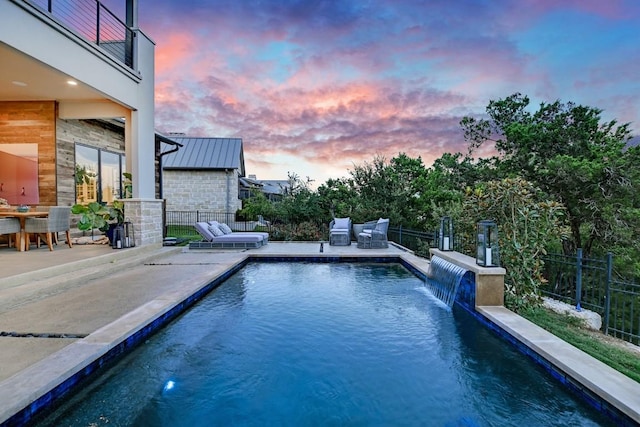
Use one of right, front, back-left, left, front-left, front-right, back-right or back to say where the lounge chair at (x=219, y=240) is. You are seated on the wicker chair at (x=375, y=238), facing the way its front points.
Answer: front-right

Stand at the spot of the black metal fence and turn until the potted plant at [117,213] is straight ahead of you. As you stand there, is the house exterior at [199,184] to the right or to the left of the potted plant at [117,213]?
right

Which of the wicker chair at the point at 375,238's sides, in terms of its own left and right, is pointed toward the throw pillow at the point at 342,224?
right

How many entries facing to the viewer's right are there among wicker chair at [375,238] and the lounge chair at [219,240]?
1

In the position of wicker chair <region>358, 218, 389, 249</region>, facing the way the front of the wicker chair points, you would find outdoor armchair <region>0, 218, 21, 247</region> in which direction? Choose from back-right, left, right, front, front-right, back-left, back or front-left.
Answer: front

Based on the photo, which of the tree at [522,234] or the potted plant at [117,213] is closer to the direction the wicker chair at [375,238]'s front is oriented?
the potted plant

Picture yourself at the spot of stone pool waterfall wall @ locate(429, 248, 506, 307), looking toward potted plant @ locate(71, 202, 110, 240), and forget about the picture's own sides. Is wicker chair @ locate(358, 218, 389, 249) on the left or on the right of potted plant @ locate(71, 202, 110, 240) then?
right

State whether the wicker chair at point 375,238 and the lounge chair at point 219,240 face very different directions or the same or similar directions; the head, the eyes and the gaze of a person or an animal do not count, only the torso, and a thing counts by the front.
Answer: very different directions

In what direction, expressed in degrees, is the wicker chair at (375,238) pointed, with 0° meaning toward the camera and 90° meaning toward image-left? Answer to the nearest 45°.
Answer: approximately 45°

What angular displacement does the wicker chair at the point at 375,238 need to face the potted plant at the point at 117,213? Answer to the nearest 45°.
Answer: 0° — it already faces it

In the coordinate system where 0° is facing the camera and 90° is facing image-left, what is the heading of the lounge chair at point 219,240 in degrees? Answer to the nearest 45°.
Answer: approximately 270°
